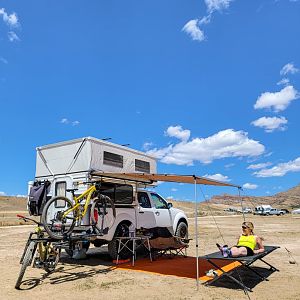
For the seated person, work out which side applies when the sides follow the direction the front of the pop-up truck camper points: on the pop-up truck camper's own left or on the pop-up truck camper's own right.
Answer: on the pop-up truck camper's own right

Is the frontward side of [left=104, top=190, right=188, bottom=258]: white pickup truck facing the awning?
no

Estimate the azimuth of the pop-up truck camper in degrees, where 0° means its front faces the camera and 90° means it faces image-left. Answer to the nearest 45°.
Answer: approximately 225°

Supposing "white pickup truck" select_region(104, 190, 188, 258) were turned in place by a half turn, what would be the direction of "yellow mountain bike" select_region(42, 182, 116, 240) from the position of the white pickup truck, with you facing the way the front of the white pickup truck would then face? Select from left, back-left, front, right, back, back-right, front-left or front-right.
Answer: front

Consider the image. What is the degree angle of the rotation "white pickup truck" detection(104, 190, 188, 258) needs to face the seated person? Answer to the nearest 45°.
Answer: approximately 90° to its right
